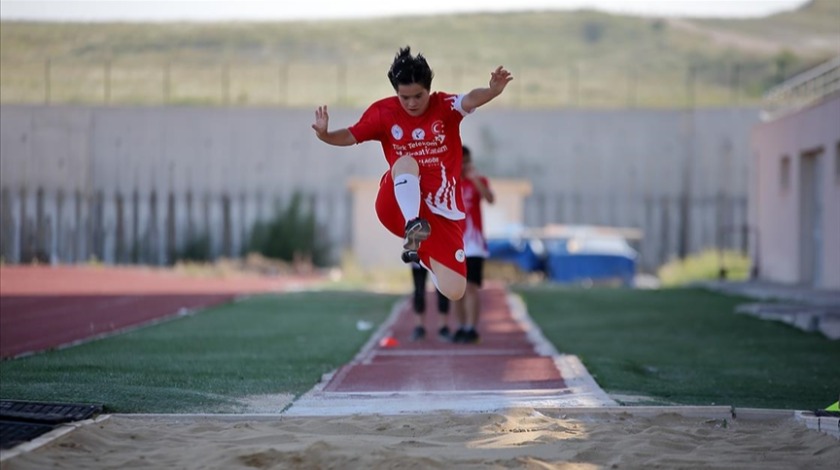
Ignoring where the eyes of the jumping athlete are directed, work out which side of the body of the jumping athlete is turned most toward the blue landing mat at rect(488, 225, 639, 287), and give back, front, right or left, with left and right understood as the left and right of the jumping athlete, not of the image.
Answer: back

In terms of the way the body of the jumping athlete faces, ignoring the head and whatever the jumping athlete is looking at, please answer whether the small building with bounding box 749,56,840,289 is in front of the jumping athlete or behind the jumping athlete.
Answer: behind

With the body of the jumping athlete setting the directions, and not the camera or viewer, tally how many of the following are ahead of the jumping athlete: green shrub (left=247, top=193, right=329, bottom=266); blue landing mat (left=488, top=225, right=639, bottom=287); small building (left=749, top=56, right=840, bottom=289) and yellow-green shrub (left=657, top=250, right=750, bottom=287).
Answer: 0

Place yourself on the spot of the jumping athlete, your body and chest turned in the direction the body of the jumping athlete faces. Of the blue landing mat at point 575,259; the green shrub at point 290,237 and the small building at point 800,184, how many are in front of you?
0

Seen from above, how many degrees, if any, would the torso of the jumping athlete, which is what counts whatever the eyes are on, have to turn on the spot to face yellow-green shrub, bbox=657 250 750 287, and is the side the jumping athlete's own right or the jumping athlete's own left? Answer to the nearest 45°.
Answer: approximately 180°

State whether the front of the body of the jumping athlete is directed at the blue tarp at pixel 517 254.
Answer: no

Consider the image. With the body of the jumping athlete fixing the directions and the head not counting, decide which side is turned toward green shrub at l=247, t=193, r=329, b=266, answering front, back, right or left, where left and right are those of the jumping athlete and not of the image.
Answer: back

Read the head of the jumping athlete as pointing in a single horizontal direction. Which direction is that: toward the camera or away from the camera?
toward the camera

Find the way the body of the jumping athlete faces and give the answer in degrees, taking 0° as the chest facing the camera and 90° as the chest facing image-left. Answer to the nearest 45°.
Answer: approximately 0°
